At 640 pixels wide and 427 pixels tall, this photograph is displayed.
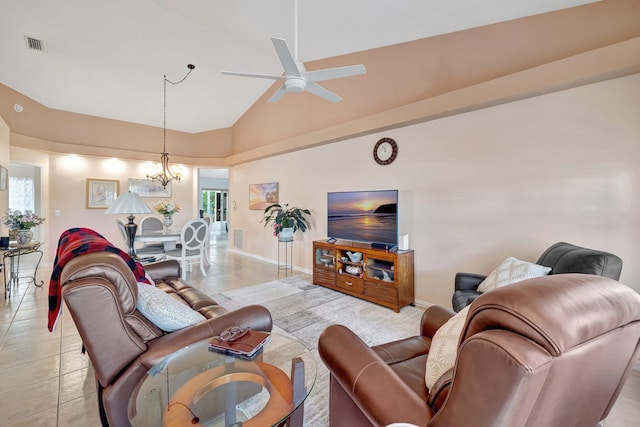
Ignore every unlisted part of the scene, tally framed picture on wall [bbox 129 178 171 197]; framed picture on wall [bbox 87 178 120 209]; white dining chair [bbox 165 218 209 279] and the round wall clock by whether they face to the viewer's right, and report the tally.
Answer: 0

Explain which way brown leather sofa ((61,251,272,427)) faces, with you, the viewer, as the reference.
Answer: facing away from the viewer and to the right of the viewer

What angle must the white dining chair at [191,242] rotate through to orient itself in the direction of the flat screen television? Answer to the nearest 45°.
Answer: approximately 180°

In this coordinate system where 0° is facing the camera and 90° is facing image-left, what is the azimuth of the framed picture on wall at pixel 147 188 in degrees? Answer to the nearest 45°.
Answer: approximately 0°

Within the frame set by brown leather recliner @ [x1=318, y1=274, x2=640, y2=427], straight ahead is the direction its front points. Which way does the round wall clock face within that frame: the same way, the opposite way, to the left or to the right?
to the left

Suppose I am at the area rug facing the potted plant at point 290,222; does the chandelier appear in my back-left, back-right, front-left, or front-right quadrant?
front-left

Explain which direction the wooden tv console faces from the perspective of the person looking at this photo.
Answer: facing the viewer and to the left of the viewer

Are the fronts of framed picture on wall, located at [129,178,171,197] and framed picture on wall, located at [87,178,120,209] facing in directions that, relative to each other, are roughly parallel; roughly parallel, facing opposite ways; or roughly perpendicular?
roughly parallel

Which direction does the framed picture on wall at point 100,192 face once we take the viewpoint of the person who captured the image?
facing the viewer

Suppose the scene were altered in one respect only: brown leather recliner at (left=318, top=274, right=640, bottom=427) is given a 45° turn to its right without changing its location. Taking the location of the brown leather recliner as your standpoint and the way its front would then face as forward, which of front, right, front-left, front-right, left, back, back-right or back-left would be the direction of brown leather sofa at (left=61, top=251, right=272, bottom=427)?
left

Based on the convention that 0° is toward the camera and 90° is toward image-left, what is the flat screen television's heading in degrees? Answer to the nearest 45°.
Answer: approximately 45°

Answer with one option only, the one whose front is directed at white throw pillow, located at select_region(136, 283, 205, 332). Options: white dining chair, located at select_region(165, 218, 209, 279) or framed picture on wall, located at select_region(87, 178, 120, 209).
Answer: the framed picture on wall

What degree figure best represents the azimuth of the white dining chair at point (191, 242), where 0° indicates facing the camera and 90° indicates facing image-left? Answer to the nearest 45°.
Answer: approximately 135°

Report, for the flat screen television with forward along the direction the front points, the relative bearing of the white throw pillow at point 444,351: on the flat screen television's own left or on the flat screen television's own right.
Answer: on the flat screen television's own left

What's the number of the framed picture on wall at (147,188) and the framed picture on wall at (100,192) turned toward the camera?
2

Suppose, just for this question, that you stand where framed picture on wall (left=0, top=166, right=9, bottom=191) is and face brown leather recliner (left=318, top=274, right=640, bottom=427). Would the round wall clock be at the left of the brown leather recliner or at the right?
left

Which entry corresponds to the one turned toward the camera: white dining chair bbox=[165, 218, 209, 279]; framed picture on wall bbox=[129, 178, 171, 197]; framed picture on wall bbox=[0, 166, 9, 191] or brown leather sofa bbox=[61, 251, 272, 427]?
framed picture on wall bbox=[129, 178, 171, 197]

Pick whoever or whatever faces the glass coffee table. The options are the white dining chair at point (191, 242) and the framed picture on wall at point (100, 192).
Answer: the framed picture on wall

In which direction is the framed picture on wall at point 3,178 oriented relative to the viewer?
to the viewer's right

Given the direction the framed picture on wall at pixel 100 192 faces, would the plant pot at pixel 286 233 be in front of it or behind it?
in front

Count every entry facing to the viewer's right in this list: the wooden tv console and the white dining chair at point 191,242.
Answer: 0

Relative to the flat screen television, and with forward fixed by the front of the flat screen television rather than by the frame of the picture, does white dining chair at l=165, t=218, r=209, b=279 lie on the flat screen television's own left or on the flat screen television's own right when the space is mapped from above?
on the flat screen television's own right

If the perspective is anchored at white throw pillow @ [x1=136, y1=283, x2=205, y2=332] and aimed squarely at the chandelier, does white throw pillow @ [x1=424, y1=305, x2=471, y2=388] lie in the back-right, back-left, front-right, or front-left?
back-right
